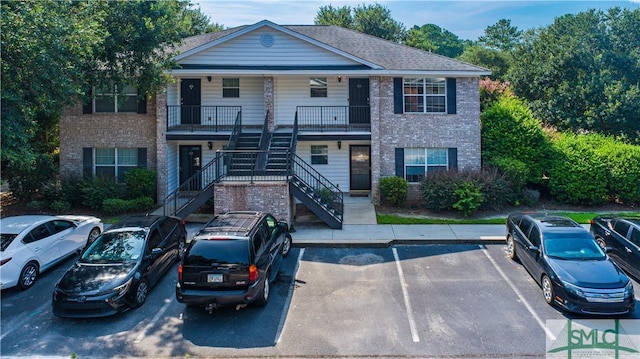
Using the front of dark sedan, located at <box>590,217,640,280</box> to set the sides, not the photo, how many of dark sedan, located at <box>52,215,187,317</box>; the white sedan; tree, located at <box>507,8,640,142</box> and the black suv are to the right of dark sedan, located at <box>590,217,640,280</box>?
3

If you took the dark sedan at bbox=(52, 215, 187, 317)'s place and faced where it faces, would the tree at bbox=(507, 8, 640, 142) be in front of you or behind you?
behind

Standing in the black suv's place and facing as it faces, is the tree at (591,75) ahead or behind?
ahead

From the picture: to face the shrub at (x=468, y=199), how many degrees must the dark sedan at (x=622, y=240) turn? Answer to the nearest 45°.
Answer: approximately 180°

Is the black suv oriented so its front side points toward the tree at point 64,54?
no

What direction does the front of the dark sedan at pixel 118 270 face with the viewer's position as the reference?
facing the viewer and to the left of the viewer

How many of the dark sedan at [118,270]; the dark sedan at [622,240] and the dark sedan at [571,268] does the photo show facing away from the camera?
0

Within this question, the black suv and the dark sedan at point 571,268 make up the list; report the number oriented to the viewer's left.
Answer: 0

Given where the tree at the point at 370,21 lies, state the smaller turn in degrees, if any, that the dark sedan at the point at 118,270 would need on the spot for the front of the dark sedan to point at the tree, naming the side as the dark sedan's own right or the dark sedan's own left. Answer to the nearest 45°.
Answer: approximately 180°

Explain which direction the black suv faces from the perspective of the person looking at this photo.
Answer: facing away from the viewer and to the right of the viewer

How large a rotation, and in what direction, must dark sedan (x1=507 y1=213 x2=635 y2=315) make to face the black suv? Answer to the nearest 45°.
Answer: approximately 90° to its right

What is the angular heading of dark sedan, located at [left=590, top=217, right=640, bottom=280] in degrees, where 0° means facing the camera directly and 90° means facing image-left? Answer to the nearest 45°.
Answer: approximately 315°

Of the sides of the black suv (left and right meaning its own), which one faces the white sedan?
left

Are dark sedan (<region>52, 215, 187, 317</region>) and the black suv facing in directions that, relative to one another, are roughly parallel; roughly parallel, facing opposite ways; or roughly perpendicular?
roughly parallel, facing opposite ways

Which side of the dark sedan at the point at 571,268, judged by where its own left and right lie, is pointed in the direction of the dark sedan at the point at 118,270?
right

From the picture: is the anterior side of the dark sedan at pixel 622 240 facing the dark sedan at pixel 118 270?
no

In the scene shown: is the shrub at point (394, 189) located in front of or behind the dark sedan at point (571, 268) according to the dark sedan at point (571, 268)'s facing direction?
behind

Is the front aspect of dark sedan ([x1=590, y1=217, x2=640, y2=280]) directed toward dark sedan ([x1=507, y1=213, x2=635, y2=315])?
no

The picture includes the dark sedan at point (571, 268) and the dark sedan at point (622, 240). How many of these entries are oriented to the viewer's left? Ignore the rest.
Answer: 0
